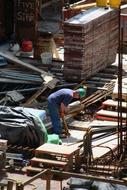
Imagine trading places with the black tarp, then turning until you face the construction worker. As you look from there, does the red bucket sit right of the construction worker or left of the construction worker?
left

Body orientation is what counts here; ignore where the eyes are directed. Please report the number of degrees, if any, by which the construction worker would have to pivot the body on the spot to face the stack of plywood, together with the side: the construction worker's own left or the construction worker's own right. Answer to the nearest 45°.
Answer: approximately 90° to the construction worker's own left

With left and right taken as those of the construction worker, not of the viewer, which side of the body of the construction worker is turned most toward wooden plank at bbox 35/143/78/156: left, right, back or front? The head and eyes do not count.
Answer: right

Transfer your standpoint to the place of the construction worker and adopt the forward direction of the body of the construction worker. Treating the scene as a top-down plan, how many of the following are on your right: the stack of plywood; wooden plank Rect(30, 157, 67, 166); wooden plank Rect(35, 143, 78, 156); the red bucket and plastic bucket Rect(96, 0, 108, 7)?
2

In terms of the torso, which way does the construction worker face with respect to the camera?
to the viewer's right

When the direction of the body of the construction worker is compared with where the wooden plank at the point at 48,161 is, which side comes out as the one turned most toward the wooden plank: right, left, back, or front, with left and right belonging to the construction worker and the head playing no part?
right

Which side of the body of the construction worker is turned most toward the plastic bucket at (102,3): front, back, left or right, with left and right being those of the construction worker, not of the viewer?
left

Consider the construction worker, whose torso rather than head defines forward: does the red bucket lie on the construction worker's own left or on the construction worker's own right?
on the construction worker's own left

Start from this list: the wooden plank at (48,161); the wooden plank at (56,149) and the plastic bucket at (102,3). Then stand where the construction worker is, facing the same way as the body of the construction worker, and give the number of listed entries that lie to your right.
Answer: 2
